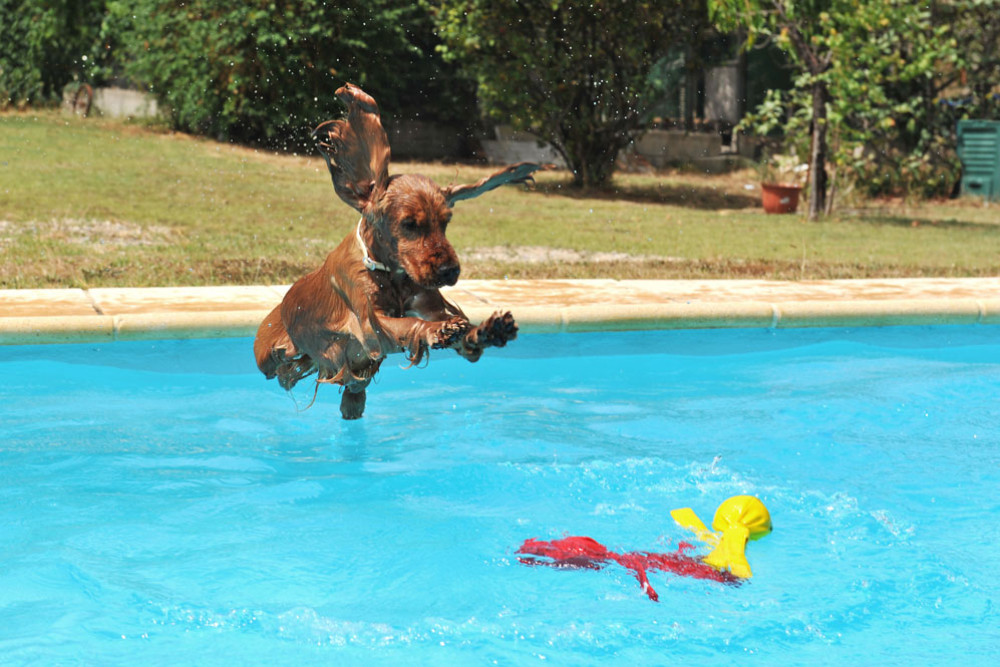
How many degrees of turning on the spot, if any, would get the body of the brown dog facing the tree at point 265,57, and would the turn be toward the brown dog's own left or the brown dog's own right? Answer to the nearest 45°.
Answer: approximately 135° to the brown dog's own left

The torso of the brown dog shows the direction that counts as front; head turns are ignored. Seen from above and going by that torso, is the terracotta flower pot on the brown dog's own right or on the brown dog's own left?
on the brown dog's own left

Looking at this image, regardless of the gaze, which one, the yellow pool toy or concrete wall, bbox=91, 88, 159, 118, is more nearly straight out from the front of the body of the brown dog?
the yellow pool toy

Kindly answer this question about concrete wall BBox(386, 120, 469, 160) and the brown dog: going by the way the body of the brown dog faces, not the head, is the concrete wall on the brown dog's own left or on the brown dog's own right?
on the brown dog's own left

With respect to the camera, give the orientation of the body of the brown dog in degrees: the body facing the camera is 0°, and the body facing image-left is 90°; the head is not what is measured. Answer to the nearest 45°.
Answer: approximately 315°

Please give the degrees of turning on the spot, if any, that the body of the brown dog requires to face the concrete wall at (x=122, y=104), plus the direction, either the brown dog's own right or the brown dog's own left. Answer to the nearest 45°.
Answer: approximately 135° to the brown dog's own left

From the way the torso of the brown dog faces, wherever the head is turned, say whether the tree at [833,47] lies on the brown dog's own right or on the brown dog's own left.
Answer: on the brown dog's own left

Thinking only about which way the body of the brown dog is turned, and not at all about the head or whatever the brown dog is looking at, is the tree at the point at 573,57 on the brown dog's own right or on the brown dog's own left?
on the brown dog's own left
